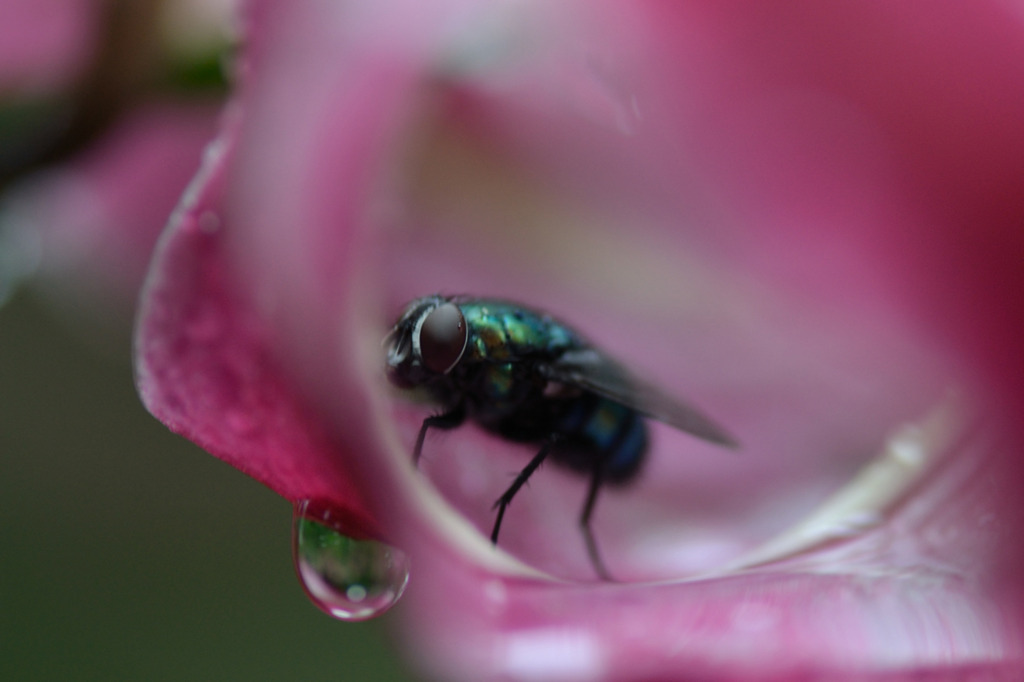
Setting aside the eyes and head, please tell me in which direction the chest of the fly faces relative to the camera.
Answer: to the viewer's left
